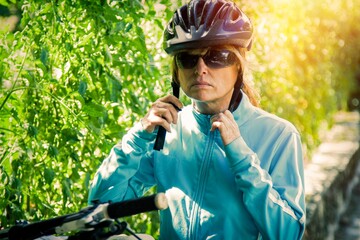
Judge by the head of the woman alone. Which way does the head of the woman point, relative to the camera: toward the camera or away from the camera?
toward the camera

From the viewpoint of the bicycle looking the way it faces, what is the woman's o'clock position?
The woman is roughly at 8 o'clock from the bicycle.

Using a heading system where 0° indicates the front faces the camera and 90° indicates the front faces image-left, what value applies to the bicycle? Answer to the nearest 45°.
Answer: approximately 45°
